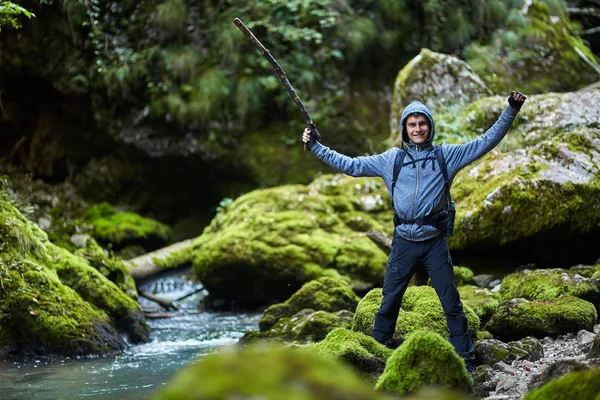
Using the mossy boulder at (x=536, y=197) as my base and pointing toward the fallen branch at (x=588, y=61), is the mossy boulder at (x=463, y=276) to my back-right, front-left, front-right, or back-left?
back-left

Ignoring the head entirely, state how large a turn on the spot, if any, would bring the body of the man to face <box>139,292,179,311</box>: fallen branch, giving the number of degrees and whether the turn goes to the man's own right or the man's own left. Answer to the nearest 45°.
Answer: approximately 135° to the man's own right

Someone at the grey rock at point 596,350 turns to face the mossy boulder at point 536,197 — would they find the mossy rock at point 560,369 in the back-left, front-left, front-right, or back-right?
back-left

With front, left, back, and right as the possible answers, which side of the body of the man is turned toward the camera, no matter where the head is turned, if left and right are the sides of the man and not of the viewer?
front

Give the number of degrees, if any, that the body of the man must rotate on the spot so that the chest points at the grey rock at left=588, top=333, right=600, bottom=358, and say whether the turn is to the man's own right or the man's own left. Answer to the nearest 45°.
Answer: approximately 45° to the man's own left

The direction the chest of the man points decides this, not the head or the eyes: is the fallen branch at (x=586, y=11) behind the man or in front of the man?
behind

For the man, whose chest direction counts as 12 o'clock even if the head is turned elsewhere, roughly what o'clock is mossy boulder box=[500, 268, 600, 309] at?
The mossy boulder is roughly at 7 o'clock from the man.

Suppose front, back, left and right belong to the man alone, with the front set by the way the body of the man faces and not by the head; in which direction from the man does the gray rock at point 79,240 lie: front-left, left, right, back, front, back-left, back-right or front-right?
back-right

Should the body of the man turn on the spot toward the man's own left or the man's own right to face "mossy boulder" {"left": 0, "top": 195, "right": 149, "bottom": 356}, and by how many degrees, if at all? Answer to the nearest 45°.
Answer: approximately 135° to the man's own right
